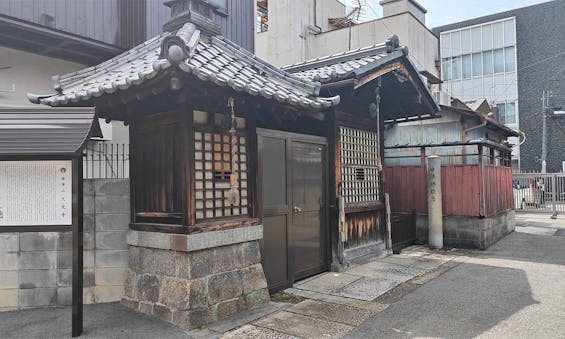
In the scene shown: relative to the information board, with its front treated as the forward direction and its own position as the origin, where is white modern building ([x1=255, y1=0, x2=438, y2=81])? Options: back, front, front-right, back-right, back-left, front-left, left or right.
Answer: back-left

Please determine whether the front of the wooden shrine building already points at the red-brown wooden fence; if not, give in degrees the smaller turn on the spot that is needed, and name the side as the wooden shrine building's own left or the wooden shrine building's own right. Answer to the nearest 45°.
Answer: approximately 90° to the wooden shrine building's own left

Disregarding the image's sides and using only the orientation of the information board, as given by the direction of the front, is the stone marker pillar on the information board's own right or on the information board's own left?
on the information board's own left

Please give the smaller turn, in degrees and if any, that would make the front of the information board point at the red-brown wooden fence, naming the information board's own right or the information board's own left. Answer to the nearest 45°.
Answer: approximately 90° to the information board's own left

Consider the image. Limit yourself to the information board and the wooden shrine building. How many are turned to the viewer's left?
0

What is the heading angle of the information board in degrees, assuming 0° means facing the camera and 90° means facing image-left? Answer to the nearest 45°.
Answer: approximately 0°
